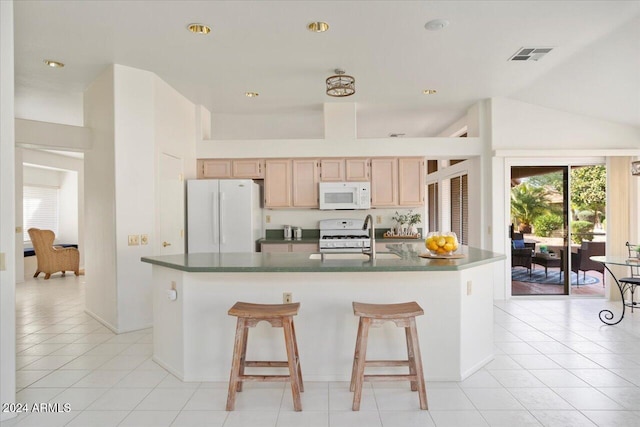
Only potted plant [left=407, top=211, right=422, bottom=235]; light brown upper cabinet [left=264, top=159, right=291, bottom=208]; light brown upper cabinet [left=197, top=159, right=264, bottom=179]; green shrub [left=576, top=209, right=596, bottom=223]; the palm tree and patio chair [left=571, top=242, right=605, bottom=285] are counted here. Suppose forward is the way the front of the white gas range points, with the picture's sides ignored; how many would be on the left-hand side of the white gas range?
4

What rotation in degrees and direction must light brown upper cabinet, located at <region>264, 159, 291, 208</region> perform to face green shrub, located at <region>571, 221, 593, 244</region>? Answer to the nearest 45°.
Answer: approximately 90° to its left

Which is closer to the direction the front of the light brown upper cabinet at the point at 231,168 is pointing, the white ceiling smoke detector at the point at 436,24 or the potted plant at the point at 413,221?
the white ceiling smoke detector

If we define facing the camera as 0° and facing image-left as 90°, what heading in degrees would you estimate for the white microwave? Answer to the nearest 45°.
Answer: approximately 0°

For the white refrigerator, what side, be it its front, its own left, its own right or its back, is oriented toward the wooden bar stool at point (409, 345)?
front

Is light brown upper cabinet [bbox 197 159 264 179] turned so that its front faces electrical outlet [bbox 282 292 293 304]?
yes

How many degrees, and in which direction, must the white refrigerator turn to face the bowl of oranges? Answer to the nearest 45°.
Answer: approximately 45° to its left

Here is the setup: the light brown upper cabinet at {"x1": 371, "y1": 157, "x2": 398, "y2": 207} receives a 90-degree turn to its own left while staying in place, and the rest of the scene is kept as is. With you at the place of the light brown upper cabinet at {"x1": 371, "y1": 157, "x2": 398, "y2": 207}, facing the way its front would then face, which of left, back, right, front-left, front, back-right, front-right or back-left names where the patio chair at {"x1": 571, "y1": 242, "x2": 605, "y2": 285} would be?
front

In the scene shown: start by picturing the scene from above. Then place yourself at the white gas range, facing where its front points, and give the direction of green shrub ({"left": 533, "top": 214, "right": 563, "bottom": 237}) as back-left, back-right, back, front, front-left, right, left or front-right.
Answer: left

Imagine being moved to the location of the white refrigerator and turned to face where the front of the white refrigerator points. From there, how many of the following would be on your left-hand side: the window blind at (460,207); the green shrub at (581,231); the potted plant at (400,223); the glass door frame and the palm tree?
5

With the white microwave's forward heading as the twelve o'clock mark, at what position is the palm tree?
The palm tree is roughly at 9 o'clock from the white microwave.

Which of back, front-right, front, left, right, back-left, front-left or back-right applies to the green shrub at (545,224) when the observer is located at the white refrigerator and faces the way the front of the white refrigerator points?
left

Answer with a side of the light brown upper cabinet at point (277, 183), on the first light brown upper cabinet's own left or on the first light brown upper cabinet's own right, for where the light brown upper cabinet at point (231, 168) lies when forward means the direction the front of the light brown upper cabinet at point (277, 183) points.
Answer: on the first light brown upper cabinet's own right

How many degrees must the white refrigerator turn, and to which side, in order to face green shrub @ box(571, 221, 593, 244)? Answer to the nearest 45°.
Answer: approximately 90° to its left
